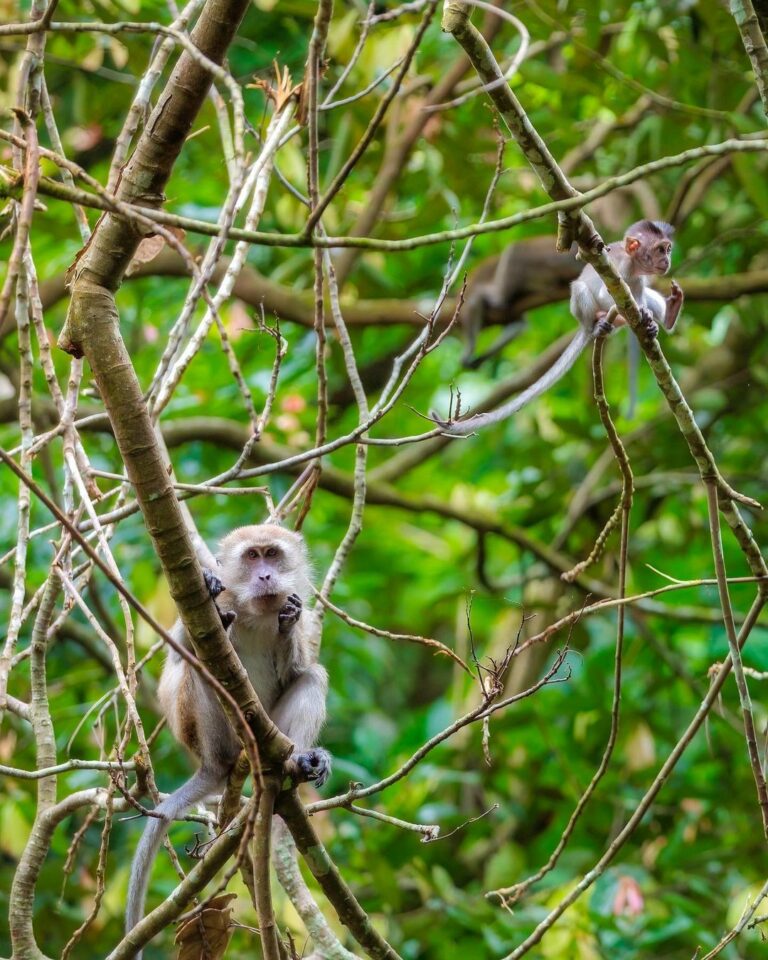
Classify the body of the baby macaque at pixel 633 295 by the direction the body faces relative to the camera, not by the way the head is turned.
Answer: to the viewer's right

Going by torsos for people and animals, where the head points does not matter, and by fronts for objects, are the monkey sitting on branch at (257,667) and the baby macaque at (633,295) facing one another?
no

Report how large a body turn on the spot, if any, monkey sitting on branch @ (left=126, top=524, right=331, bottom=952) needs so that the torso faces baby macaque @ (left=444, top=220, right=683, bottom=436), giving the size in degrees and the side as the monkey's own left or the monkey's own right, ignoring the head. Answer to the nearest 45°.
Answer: approximately 90° to the monkey's own left

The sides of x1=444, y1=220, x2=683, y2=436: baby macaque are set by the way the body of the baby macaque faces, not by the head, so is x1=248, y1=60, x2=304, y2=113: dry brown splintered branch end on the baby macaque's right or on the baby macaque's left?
on the baby macaque's right

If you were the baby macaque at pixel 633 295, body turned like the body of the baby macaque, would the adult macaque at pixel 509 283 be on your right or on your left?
on your left

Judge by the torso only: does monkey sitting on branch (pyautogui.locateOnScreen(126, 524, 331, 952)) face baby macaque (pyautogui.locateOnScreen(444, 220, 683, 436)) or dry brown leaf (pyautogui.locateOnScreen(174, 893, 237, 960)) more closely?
the dry brown leaf

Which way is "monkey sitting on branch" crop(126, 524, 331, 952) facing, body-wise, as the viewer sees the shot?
toward the camera

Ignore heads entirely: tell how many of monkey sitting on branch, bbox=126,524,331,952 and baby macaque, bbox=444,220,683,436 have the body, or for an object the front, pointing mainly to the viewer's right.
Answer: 1
